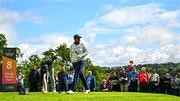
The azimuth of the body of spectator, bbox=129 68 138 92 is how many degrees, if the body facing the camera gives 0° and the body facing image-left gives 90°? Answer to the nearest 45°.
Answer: approximately 0°

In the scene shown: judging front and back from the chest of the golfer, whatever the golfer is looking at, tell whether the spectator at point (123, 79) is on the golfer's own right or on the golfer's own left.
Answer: on the golfer's own left

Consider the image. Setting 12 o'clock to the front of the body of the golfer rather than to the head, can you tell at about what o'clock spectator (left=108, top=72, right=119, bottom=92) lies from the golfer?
The spectator is roughly at 8 o'clock from the golfer.

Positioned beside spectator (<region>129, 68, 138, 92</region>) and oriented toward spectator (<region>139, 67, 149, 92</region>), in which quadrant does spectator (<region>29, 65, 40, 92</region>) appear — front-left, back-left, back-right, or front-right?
back-right

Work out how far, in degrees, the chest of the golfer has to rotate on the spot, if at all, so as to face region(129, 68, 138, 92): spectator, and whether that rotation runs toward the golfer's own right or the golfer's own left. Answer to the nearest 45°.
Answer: approximately 135° to the golfer's own left

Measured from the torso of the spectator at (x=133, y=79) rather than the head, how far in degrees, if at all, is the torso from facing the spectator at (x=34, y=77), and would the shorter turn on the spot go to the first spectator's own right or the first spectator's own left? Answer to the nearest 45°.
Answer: approximately 90° to the first spectator's own right

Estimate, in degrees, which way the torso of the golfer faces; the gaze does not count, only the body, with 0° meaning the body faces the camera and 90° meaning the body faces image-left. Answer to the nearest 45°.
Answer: approximately 315°

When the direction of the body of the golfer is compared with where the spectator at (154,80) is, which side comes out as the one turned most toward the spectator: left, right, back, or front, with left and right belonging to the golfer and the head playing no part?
left

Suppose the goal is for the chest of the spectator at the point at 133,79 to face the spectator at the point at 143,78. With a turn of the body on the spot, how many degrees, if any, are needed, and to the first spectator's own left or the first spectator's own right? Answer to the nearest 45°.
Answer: approximately 90° to the first spectator's own left

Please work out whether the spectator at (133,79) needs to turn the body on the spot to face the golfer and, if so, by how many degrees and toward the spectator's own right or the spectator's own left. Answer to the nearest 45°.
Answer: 0° — they already face them

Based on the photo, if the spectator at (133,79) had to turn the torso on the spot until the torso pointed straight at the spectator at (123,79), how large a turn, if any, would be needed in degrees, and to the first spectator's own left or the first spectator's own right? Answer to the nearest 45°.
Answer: approximately 90° to the first spectator's own right
